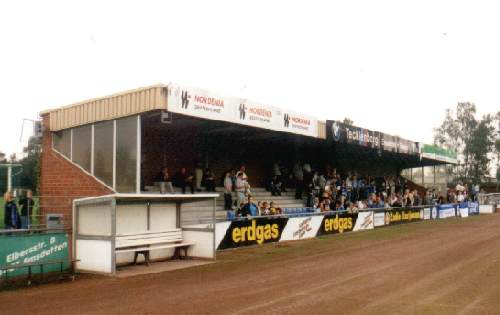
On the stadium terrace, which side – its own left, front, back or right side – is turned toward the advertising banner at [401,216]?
left

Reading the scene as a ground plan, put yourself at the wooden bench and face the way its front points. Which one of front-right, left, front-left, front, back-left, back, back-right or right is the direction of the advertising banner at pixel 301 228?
left

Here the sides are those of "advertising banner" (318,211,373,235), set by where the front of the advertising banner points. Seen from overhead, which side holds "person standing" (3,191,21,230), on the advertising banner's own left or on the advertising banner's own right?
on the advertising banner's own right

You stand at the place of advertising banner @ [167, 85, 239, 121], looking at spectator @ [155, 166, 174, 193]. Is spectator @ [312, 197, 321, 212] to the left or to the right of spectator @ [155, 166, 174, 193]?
right

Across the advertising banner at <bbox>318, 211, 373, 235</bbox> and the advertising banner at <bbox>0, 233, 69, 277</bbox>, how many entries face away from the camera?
0

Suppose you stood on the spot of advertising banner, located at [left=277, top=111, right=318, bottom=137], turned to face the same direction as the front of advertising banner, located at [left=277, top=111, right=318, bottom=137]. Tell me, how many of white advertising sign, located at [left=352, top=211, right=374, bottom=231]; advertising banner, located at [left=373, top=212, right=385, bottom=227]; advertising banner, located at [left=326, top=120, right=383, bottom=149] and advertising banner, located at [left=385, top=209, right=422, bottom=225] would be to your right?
0

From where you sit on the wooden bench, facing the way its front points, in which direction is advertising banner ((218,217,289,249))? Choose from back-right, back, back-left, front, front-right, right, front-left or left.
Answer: left

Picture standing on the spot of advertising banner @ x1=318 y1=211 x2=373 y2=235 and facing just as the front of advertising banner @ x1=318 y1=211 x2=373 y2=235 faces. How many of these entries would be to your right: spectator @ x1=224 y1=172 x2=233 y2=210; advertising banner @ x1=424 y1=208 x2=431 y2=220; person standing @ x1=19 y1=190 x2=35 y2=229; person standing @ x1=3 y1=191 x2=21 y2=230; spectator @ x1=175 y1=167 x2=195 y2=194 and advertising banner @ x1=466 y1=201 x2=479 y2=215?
4

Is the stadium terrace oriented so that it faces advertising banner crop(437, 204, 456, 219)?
no

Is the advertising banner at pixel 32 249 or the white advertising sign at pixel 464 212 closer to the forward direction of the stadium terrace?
the advertising banner

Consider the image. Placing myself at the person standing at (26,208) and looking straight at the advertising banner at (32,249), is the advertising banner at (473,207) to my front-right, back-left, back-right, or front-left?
back-left

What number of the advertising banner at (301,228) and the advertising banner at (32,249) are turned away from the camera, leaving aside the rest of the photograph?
0

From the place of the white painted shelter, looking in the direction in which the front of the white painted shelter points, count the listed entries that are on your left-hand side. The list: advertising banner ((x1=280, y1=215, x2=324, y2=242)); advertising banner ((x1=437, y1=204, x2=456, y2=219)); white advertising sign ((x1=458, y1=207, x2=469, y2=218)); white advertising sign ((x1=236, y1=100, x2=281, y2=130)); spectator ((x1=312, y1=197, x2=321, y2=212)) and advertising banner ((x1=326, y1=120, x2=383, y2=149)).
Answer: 6

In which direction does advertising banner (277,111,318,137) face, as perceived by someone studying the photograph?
facing the viewer and to the right of the viewer

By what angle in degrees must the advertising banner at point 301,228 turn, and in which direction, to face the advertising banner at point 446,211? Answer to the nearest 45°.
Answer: approximately 90° to its left

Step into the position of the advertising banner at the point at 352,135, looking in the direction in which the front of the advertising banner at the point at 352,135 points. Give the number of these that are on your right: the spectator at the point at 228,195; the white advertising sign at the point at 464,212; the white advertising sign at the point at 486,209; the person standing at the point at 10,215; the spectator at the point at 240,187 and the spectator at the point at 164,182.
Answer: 4

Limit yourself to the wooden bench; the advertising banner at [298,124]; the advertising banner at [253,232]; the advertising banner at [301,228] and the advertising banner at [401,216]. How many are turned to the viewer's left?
0

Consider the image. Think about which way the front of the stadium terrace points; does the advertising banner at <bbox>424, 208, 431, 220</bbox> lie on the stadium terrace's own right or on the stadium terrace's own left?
on the stadium terrace's own left
